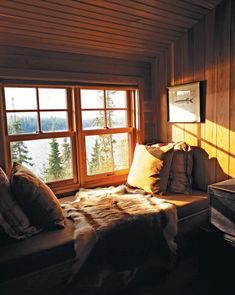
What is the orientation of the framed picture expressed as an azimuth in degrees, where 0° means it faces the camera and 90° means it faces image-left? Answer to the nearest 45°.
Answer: approximately 45°

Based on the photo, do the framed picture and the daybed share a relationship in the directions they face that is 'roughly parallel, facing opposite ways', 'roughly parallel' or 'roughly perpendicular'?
roughly perpendicular

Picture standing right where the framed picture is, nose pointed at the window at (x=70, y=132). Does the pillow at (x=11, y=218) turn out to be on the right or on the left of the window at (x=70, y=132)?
left

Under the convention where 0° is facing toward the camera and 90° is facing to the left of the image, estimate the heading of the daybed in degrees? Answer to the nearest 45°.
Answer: approximately 315°
